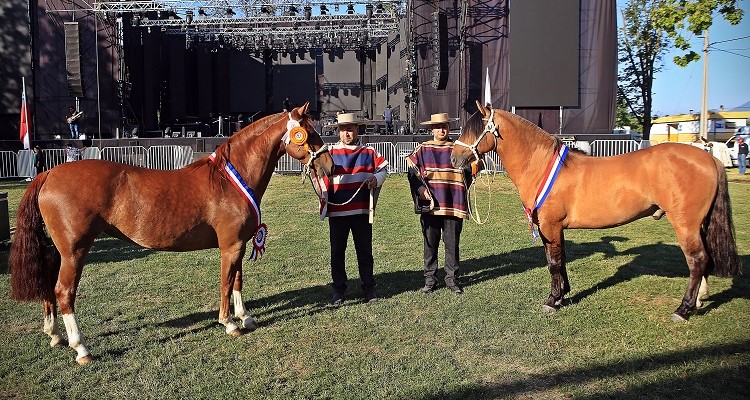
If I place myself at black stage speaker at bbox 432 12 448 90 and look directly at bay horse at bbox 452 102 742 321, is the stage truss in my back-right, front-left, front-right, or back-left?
back-right

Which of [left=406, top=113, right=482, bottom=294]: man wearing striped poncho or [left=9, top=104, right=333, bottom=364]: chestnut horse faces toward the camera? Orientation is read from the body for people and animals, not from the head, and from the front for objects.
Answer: the man wearing striped poncho

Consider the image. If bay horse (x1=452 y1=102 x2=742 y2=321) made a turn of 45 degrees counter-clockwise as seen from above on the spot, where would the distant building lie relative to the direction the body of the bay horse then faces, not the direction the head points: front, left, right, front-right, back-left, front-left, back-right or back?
back-right

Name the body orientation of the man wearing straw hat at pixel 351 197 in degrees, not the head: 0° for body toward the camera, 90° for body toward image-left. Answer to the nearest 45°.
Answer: approximately 0°

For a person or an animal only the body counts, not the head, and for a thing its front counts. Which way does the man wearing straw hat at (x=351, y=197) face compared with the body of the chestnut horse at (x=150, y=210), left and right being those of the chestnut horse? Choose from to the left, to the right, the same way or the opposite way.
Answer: to the right

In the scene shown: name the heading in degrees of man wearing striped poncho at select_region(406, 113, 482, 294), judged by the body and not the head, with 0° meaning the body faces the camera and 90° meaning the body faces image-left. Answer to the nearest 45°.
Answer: approximately 0°

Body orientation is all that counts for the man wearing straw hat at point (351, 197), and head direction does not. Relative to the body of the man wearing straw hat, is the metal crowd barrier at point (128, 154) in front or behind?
behind

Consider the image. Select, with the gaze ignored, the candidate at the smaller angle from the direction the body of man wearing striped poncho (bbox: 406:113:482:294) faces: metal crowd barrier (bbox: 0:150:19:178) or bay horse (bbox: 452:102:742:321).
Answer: the bay horse

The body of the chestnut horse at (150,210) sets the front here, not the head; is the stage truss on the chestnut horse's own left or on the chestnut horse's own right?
on the chestnut horse's own left

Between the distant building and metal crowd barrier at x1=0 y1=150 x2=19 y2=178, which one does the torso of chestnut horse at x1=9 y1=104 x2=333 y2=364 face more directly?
the distant building

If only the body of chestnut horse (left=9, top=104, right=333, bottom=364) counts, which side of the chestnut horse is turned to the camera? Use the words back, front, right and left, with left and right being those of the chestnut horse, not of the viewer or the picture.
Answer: right

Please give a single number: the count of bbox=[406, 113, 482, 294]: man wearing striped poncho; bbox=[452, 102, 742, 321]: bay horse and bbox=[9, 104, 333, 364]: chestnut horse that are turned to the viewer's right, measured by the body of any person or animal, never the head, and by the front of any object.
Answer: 1

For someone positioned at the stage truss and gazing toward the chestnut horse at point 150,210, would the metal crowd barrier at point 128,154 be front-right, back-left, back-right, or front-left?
front-right

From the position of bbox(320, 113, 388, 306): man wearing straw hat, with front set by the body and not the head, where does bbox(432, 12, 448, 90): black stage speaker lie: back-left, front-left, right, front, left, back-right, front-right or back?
back

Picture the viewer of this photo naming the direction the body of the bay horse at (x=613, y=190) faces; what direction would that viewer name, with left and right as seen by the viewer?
facing to the left of the viewer

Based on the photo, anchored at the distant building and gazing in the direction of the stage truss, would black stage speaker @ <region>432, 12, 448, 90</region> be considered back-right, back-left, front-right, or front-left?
front-left
